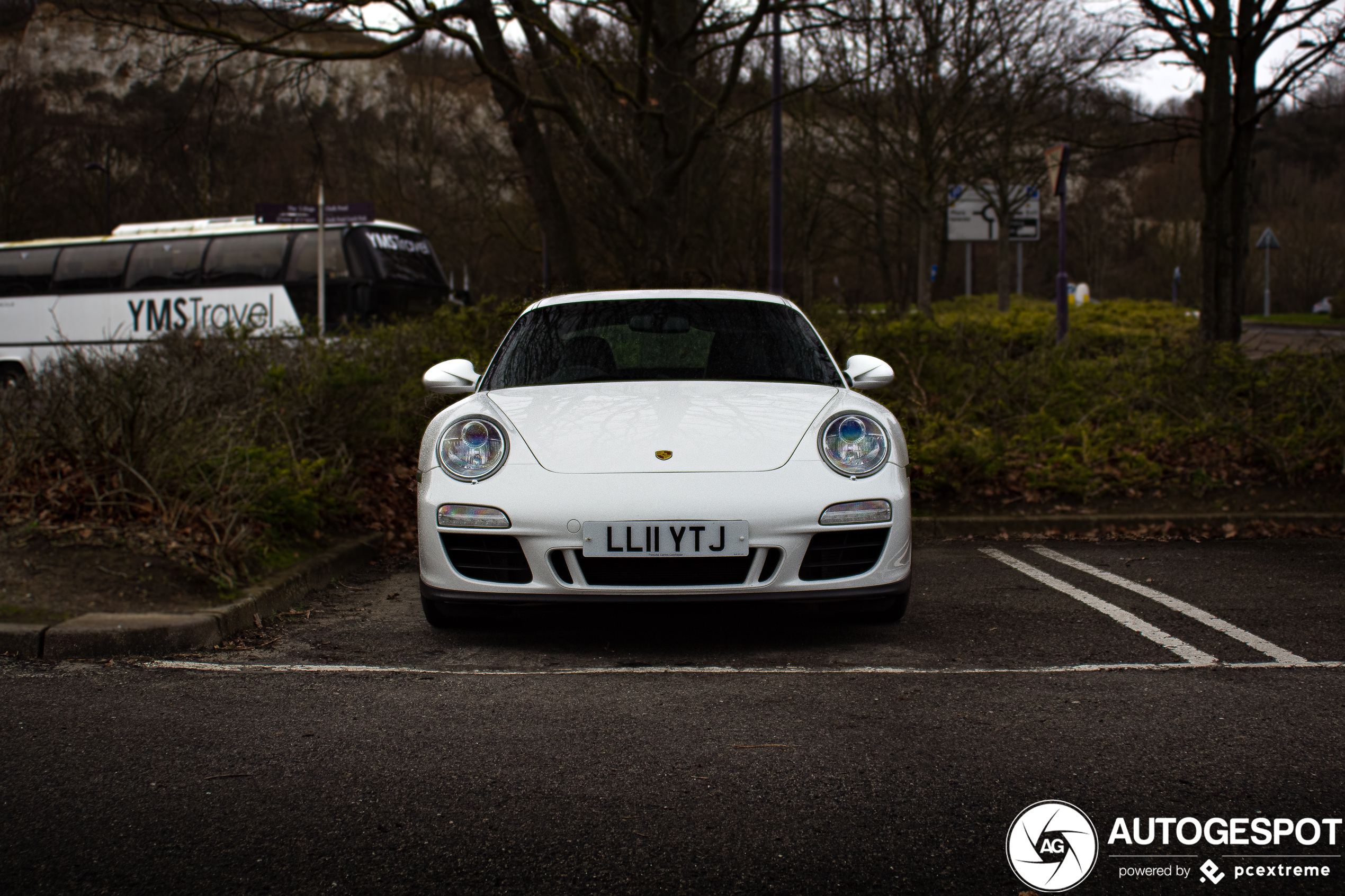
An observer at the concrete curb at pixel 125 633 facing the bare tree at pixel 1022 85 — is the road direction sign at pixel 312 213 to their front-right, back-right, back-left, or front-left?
front-left

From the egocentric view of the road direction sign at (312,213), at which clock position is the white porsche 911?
The white porsche 911 is roughly at 12 o'clock from the road direction sign.

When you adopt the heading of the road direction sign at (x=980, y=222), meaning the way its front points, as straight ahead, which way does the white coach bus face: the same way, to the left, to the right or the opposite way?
to the left

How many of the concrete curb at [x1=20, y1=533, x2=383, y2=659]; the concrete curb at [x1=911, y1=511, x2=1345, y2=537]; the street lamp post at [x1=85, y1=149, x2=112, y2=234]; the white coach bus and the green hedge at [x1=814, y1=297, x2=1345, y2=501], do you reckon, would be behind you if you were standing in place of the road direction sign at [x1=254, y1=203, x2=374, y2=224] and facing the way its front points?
2

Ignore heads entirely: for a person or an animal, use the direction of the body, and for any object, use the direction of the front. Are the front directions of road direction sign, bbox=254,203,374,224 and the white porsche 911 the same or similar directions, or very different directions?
same or similar directions

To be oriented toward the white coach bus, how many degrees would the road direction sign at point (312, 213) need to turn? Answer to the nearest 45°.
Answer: approximately 180°

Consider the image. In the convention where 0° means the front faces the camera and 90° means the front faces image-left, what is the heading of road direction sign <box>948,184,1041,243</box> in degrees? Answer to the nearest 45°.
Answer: approximately 0°

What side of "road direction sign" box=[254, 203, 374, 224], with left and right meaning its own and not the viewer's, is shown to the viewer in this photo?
front

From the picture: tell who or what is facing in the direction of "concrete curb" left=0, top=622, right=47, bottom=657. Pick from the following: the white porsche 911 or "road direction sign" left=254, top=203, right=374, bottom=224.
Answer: the road direction sign

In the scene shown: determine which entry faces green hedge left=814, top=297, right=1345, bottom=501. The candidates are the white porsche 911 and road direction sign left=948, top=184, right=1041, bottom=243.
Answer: the road direction sign

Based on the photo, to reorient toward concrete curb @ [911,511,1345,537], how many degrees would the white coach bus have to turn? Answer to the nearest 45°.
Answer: approximately 45° to its right

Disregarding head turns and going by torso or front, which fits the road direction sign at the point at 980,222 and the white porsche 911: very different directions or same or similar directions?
same or similar directions

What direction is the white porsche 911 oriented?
toward the camera

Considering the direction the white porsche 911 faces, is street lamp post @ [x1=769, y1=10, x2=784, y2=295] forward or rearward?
rearward

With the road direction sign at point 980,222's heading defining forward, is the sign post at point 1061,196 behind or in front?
in front

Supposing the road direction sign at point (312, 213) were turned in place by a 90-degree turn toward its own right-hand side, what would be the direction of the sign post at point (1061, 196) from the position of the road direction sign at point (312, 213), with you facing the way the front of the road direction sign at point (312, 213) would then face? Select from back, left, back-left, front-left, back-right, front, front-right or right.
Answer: back

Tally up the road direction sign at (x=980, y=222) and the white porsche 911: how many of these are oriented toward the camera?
2
